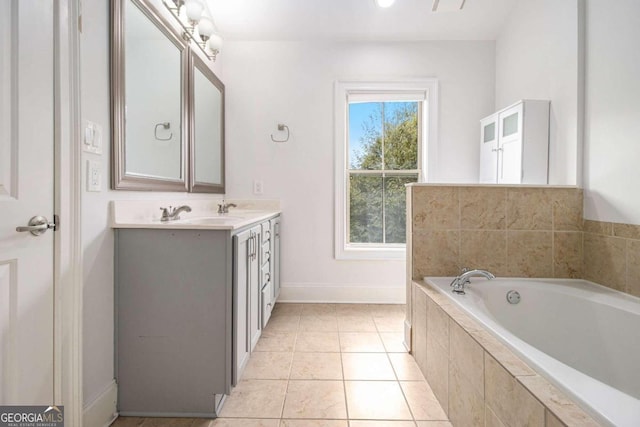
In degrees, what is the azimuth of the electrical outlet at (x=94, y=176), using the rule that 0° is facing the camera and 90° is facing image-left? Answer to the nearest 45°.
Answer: approximately 315°

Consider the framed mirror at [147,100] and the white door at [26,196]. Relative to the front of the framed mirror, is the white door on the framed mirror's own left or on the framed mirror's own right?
on the framed mirror's own right

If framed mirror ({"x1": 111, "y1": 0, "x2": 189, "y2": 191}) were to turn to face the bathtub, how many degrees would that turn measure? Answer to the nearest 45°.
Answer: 0° — it already faces it

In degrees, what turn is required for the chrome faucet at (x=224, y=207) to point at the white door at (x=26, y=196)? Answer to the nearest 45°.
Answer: approximately 90° to its right

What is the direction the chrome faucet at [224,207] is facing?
to the viewer's right

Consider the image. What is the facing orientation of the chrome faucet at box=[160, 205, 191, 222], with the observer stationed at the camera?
facing to the right of the viewer

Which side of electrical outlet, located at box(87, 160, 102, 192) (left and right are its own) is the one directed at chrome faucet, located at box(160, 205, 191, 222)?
left

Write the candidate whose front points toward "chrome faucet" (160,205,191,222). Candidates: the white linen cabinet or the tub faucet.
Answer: the white linen cabinet

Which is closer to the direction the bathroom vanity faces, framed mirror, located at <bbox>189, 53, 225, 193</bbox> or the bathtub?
the bathtub

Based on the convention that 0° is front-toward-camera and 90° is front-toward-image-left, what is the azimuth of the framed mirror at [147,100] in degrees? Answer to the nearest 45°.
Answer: approximately 315°

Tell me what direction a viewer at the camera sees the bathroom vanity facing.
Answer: facing to the right of the viewer

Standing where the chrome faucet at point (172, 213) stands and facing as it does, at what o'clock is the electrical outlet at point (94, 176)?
The electrical outlet is roughly at 4 o'clock from the chrome faucet.
